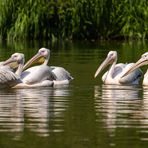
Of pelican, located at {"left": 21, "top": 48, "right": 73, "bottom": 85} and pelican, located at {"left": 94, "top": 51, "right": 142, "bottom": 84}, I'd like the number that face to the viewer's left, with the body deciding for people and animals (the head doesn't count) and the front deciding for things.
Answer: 2

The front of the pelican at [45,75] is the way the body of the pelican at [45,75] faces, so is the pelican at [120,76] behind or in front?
behind

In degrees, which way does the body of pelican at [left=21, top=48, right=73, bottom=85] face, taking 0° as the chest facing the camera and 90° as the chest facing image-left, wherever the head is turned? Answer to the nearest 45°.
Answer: approximately 90°

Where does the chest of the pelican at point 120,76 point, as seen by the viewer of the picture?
to the viewer's left

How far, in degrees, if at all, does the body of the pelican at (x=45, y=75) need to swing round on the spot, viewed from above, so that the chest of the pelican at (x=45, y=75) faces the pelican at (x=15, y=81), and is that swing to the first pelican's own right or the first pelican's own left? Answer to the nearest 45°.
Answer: approximately 45° to the first pelican's own left
